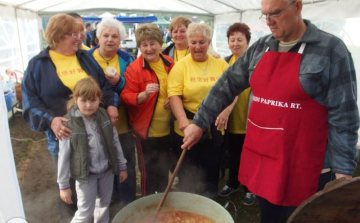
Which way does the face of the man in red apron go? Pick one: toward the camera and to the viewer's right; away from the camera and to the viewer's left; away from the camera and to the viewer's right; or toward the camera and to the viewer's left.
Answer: toward the camera and to the viewer's left

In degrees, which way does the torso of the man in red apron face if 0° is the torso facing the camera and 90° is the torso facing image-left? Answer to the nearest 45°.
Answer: approximately 45°

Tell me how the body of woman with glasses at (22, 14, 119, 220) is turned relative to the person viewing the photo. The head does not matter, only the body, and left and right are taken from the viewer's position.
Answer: facing the viewer and to the right of the viewer

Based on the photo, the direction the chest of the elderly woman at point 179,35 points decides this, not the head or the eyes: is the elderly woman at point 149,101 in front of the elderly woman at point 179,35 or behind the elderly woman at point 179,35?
in front

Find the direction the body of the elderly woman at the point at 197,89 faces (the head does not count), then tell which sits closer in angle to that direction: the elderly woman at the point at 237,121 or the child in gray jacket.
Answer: the child in gray jacket

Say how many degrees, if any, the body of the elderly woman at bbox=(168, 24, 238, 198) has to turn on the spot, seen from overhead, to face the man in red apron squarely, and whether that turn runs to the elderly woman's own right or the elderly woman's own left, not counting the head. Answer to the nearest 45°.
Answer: approximately 45° to the elderly woman's own left

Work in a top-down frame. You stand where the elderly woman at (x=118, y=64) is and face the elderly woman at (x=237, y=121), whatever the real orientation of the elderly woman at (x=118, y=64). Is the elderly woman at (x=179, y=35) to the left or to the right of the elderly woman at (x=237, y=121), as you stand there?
left

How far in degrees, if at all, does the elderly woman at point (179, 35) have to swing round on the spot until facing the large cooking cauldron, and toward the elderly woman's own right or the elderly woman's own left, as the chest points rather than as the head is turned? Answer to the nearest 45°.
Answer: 0° — they already face it

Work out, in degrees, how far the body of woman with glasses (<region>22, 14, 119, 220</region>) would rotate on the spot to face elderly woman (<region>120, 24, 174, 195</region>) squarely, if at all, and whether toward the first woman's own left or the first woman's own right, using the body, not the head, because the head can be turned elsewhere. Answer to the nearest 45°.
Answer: approximately 45° to the first woman's own left

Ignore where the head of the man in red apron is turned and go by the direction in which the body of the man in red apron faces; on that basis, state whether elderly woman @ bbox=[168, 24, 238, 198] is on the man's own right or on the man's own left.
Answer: on the man's own right
